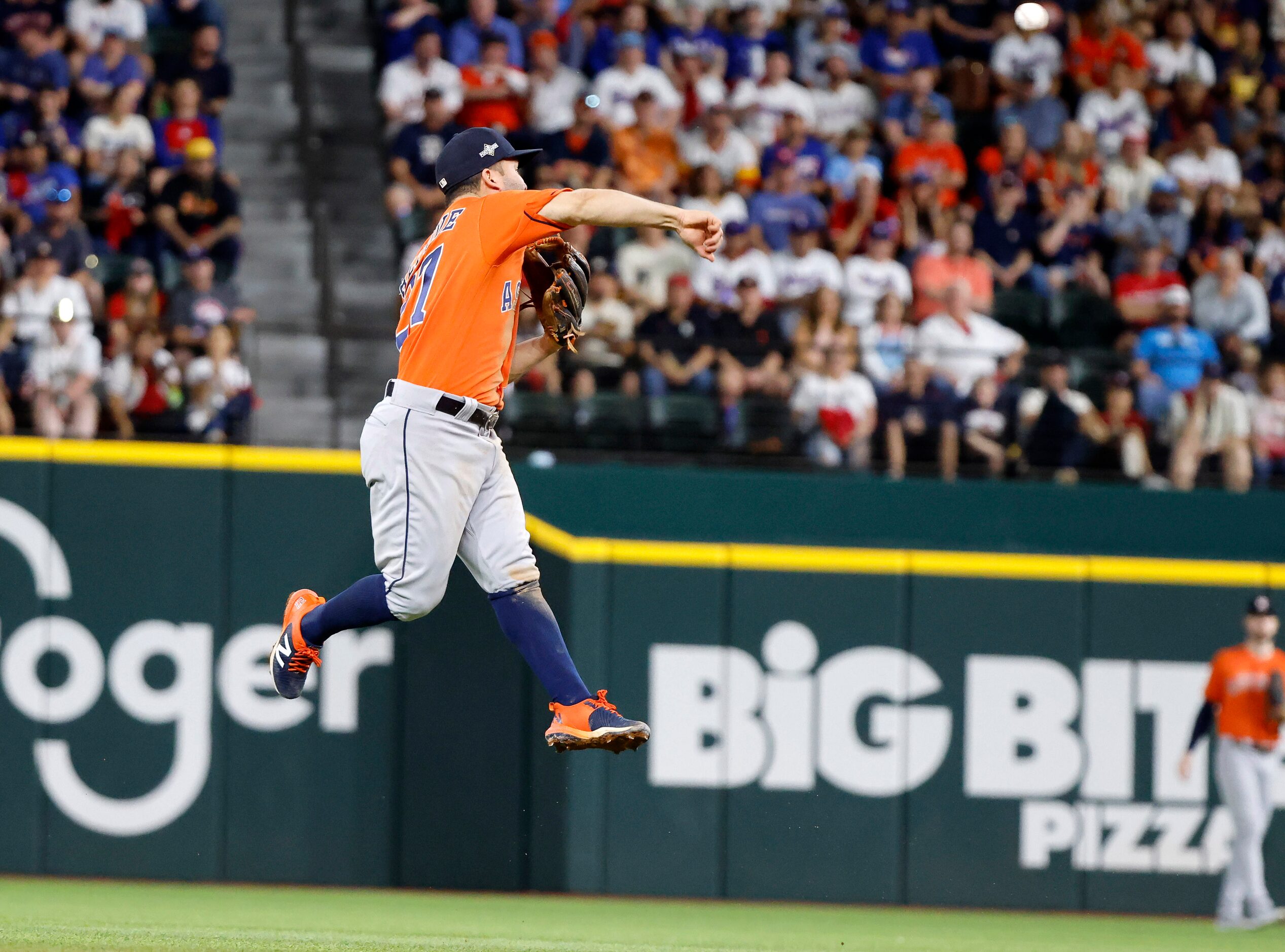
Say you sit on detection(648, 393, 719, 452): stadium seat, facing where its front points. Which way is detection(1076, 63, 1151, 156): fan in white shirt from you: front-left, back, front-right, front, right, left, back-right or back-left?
back-left

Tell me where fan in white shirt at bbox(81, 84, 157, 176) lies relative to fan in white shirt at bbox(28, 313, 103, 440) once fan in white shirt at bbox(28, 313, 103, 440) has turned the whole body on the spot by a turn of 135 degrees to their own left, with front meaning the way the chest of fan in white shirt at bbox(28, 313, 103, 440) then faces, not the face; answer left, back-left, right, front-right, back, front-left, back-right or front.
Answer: front-left

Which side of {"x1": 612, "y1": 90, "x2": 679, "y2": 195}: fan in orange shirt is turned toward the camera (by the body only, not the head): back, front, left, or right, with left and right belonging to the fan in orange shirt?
front

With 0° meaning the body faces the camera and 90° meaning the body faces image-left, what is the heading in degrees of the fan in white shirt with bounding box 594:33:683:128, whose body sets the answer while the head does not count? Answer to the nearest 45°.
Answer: approximately 0°

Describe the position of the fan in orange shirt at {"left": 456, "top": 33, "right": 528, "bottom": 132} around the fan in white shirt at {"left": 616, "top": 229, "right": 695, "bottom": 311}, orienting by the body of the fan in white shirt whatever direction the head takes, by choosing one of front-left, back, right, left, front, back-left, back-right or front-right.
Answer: back-right

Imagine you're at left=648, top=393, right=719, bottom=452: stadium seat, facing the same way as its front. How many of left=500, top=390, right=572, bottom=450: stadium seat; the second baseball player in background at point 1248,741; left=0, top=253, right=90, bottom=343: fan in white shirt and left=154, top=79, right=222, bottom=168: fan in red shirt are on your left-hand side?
1

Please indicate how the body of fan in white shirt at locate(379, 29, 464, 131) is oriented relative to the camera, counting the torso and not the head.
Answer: toward the camera

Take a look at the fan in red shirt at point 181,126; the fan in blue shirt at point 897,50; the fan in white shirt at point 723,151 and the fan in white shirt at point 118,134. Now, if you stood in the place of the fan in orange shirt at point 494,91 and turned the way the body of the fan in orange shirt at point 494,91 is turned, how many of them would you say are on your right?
2

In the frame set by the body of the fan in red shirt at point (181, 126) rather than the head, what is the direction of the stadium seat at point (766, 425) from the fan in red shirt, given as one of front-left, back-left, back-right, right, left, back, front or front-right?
front-left

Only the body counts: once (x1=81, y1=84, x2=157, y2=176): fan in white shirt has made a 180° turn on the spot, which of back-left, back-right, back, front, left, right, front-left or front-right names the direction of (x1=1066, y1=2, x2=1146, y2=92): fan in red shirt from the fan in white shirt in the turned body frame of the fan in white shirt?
right

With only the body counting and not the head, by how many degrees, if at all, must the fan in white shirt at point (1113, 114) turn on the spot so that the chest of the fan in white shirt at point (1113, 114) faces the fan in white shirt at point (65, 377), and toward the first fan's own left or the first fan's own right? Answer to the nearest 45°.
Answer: approximately 45° to the first fan's own right

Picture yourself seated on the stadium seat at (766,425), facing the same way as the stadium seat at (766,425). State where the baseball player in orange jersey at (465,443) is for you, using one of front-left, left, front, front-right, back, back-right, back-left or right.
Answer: front

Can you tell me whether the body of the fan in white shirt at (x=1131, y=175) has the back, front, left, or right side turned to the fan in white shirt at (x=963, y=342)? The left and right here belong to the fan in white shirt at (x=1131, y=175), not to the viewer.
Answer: front
